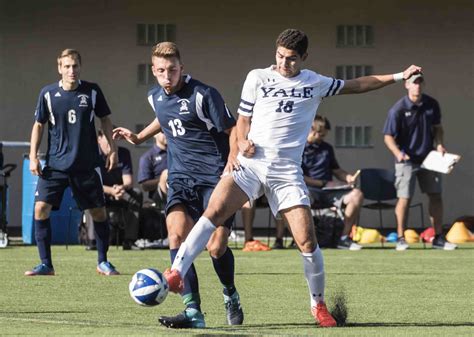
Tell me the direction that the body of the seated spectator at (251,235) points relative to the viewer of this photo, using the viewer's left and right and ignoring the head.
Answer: facing the viewer and to the right of the viewer

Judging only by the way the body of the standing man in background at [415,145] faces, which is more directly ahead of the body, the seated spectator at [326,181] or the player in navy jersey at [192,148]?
the player in navy jersey

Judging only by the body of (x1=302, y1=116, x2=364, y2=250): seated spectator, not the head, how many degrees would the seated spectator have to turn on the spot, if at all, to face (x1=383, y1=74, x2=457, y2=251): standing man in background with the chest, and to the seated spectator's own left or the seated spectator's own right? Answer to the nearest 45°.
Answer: approximately 45° to the seated spectator's own left

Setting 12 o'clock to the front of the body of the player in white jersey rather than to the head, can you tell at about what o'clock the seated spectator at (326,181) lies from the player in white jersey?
The seated spectator is roughly at 6 o'clock from the player in white jersey.

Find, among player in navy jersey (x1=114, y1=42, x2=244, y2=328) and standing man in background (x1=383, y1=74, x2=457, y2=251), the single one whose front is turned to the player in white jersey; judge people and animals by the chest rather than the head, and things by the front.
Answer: the standing man in background

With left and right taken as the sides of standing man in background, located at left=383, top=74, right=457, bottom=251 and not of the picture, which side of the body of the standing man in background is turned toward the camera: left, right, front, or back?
front

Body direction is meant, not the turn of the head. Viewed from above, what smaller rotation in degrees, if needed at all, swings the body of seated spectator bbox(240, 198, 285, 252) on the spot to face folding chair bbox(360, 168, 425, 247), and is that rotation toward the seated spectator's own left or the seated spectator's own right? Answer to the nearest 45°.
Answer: approximately 90° to the seated spectator's own left

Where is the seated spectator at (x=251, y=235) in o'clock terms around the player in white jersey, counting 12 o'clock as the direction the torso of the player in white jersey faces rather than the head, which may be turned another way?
The seated spectator is roughly at 6 o'clock from the player in white jersey.

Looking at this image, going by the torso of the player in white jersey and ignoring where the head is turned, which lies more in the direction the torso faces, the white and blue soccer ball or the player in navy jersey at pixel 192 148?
the white and blue soccer ball

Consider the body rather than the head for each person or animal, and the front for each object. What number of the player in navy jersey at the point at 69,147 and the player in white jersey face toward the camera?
2
